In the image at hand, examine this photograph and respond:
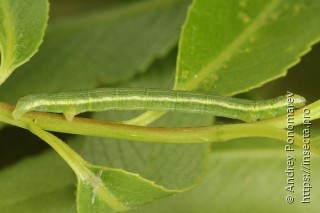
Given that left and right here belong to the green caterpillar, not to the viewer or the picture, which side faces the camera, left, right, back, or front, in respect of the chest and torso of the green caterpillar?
right
